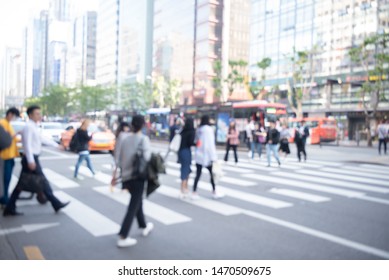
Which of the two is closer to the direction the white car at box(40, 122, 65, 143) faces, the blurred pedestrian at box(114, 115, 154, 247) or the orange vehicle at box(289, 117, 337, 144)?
the blurred pedestrian

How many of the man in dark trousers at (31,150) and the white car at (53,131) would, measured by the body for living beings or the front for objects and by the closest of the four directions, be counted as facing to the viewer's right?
1

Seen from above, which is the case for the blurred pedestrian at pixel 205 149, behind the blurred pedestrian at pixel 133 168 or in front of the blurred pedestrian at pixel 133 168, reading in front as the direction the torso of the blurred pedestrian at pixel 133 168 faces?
in front

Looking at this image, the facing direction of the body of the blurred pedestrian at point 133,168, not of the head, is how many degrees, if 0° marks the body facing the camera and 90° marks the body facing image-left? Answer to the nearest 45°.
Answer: approximately 225°

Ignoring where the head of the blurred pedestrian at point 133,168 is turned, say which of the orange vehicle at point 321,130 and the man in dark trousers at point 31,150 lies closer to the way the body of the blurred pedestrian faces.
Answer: the orange vehicle

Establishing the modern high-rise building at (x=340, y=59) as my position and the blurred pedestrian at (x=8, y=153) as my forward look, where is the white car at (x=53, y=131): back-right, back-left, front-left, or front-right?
front-right

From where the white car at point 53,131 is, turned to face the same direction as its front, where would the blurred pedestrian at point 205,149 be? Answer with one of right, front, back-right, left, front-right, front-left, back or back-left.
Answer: front
